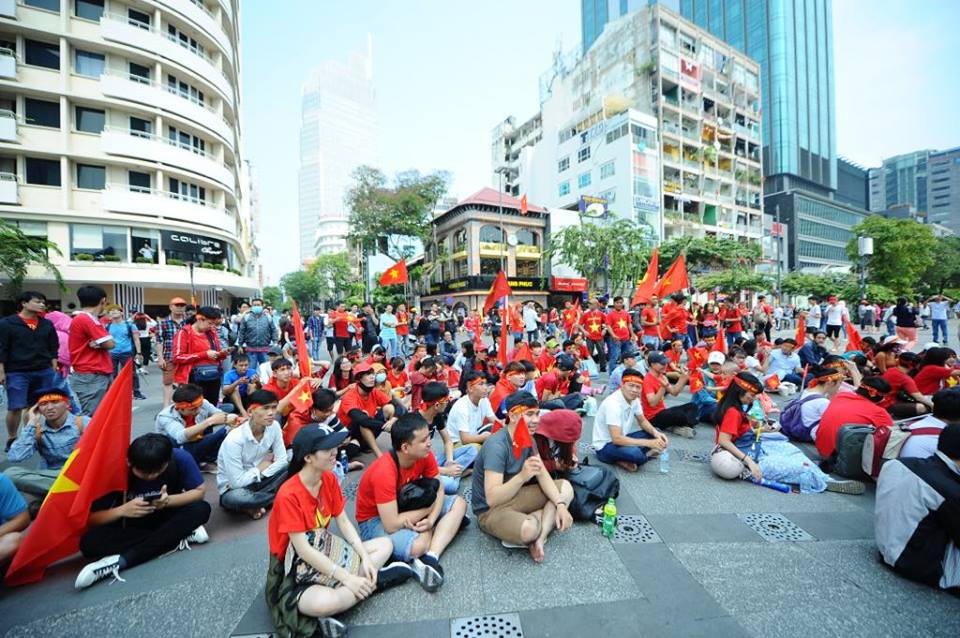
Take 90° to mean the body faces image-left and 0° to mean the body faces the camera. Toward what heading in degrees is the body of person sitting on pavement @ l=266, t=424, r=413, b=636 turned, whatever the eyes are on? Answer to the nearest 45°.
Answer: approximately 315°

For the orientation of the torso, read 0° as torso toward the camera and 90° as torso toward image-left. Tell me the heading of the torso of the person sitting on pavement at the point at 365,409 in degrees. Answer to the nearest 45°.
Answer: approximately 315°

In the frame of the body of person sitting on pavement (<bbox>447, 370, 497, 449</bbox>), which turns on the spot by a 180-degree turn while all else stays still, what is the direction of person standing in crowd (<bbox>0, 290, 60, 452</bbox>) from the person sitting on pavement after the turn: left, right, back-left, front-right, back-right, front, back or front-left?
front-left

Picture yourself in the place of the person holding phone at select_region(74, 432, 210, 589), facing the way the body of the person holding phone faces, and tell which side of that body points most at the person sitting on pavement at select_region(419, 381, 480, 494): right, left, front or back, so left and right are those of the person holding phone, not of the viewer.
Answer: left

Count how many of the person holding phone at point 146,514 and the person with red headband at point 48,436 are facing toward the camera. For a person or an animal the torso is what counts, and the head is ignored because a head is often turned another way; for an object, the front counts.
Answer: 2

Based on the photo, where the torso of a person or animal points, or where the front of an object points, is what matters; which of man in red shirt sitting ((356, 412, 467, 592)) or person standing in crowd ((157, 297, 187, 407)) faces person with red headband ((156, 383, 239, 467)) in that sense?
the person standing in crowd

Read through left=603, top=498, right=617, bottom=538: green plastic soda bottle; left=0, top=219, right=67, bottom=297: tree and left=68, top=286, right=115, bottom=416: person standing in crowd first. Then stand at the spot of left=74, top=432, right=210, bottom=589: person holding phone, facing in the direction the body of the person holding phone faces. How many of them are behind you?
2

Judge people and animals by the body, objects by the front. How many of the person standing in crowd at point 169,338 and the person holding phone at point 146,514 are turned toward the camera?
2

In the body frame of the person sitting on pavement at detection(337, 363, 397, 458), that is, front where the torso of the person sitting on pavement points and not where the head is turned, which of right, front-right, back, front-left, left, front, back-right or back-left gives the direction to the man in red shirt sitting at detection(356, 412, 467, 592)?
front-right

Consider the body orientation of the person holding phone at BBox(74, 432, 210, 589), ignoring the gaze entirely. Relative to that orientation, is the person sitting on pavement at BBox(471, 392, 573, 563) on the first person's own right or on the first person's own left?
on the first person's own left

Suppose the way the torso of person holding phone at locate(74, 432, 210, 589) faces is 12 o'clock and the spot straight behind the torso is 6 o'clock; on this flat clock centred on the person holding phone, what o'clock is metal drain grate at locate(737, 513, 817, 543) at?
The metal drain grate is roughly at 10 o'clock from the person holding phone.
